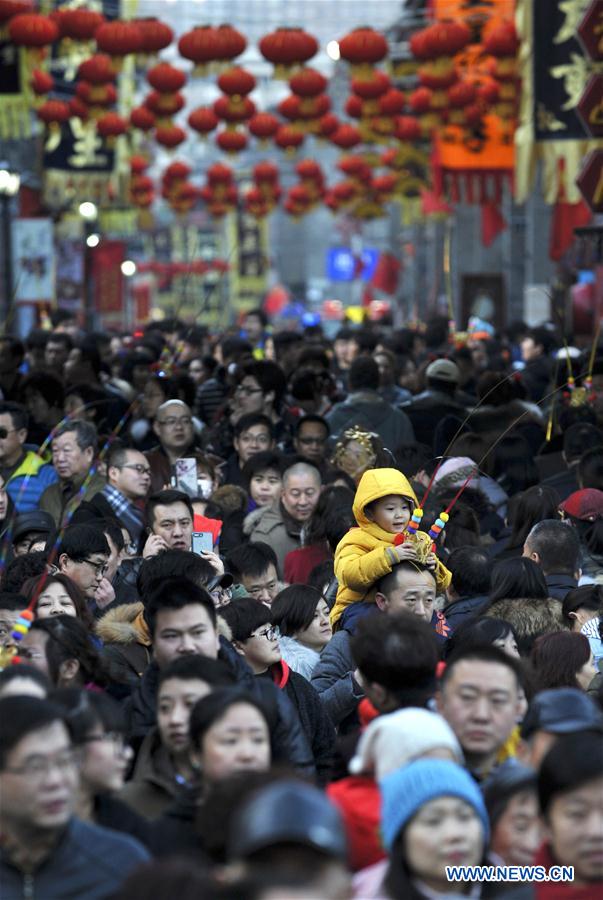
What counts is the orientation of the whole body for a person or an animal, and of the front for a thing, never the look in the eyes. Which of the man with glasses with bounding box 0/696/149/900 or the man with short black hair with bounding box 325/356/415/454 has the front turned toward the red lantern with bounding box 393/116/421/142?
the man with short black hair

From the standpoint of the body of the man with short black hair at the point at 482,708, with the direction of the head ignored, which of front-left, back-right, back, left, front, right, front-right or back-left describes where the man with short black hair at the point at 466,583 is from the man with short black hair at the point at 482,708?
back

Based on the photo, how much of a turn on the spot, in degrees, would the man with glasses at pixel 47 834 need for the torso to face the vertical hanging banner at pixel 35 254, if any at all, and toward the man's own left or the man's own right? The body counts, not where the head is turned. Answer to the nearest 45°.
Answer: approximately 135° to the man's own left

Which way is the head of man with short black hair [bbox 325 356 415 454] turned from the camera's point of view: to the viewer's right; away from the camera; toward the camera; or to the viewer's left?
away from the camera

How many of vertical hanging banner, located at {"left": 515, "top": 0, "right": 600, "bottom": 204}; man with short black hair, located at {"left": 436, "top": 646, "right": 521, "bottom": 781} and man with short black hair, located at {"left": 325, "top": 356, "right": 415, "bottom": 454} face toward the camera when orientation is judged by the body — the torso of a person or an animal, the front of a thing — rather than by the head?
2

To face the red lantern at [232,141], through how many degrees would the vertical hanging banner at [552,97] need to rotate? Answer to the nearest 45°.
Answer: approximately 135° to its right

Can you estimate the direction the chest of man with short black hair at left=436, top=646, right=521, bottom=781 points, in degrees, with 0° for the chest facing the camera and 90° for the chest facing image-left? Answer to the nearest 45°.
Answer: approximately 0°

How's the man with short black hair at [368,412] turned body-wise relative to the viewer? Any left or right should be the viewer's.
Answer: facing away from the viewer

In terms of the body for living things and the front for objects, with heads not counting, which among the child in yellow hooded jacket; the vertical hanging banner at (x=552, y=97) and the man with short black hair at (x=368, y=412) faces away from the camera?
the man with short black hair
